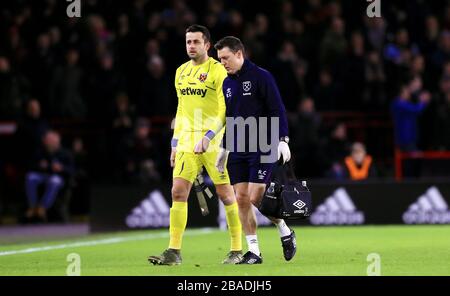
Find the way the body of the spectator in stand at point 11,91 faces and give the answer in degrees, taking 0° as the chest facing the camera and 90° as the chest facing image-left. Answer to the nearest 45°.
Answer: approximately 0°

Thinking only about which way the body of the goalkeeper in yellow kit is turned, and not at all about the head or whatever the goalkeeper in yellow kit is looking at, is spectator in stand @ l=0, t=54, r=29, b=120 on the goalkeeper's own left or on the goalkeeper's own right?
on the goalkeeper's own right

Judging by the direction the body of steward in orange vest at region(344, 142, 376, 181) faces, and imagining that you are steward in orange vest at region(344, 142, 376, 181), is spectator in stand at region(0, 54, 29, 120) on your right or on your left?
on your right

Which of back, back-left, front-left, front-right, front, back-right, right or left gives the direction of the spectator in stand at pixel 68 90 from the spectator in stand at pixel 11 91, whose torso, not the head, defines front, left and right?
left

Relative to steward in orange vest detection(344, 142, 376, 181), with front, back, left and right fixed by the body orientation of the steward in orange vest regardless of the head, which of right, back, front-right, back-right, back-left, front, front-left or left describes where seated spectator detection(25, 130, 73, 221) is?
right

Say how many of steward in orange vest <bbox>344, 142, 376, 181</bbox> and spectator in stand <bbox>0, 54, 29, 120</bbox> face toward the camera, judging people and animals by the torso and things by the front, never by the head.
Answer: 2
